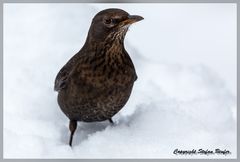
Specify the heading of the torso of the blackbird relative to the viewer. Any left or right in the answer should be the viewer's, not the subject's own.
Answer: facing the viewer and to the right of the viewer
